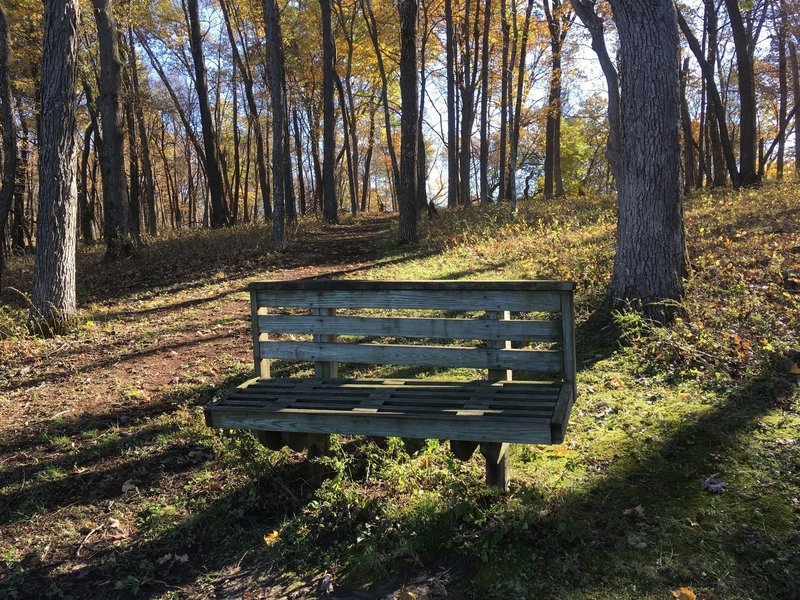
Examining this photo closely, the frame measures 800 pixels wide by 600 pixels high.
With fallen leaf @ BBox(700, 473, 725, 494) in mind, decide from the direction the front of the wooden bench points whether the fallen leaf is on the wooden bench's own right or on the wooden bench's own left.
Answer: on the wooden bench's own left

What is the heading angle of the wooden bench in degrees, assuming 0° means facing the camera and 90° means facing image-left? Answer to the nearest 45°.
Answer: approximately 0°

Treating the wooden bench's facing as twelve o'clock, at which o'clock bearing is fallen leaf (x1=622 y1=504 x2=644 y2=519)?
The fallen leaf is roughly at 10 o'clock from the wooden bench.
